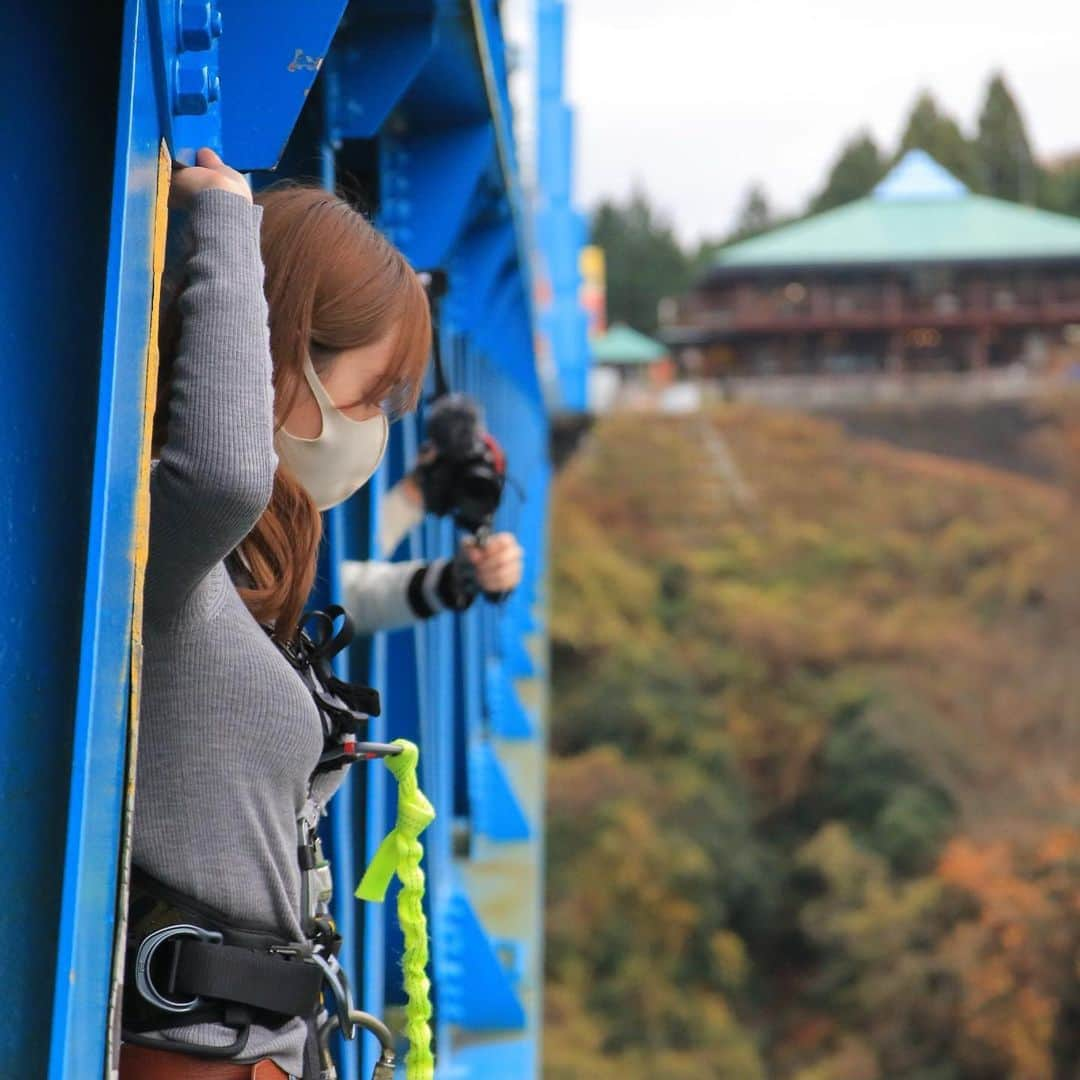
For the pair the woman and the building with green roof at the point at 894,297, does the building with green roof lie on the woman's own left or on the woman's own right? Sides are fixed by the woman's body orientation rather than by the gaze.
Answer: on the woman's own left

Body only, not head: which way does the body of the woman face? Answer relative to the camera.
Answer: to the viewer's right
